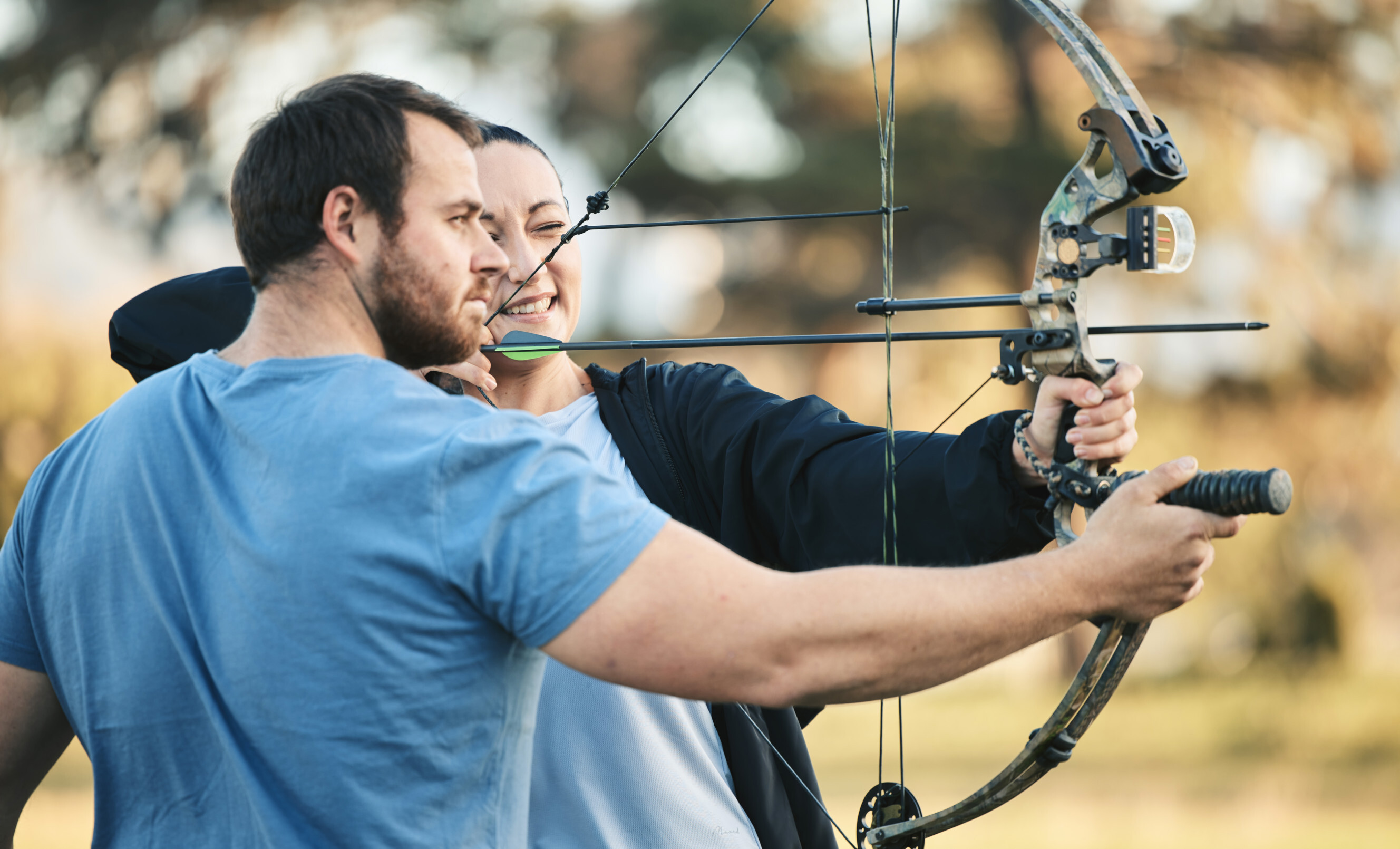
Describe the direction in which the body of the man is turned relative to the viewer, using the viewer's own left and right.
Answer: facing away from the viewer and to the right of the viewer

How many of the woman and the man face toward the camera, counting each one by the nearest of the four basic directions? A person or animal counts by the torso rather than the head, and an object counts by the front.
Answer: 1

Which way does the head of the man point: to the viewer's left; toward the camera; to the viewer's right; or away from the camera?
to the viewer's right

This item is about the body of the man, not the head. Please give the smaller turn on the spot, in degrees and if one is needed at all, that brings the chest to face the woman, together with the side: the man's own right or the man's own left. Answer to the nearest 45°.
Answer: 0° — they already face them

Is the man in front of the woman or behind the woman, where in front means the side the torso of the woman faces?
in front

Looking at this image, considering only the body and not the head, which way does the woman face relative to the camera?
toward the camera
